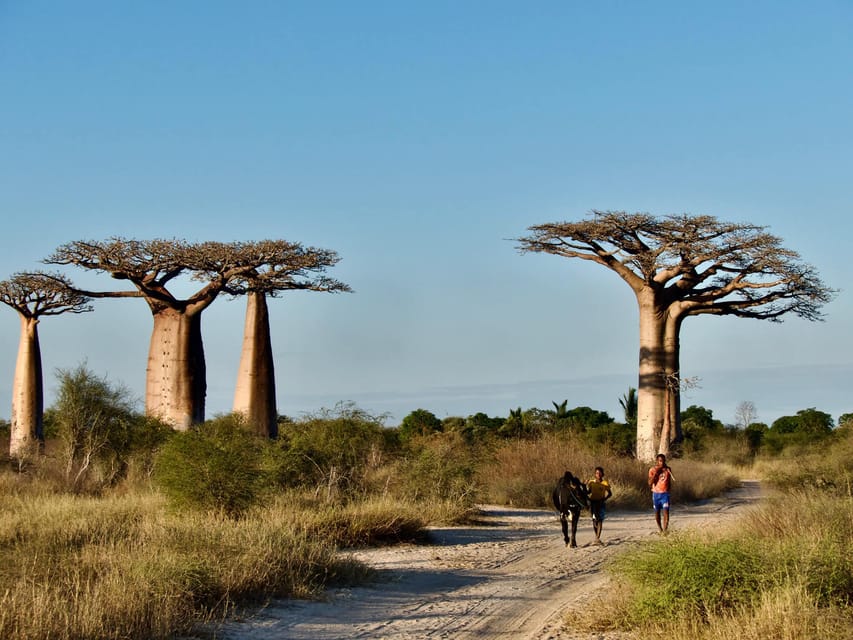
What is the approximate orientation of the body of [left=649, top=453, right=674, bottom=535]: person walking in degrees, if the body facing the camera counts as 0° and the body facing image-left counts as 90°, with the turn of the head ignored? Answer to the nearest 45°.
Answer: approximately 0°

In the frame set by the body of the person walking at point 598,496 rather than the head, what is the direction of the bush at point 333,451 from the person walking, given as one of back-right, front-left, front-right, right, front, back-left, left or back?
back-right

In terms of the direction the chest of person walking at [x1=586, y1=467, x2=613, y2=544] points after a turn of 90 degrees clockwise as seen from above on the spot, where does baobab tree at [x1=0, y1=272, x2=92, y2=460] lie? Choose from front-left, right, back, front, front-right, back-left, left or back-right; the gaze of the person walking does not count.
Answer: front-right

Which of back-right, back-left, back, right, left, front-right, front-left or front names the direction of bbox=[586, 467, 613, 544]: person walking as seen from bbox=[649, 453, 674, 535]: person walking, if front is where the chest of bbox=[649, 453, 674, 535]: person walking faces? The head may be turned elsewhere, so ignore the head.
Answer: front-right

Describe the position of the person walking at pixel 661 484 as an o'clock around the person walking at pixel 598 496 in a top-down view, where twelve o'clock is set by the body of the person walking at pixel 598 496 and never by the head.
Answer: the person walking at pixel 661 484 is roughly at 8 o'clock from the person walking at pixel 598 496.

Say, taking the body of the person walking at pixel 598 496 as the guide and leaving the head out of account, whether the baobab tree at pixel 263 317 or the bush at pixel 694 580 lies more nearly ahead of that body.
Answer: the bush

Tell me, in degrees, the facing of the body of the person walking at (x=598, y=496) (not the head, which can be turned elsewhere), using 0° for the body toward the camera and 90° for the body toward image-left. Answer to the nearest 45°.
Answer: approximately 0°

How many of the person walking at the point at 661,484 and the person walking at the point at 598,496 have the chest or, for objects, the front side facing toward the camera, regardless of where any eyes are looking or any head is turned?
2

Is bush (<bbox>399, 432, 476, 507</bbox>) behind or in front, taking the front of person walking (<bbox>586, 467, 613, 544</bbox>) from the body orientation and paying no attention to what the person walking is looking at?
behind

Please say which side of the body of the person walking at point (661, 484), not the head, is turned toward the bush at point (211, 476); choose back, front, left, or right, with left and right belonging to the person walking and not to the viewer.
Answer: right
